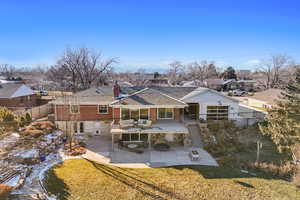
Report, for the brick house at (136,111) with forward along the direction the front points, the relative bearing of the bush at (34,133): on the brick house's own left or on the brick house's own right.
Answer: on the brick house's own left

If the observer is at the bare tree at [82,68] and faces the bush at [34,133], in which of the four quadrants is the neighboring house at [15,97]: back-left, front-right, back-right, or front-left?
front-right

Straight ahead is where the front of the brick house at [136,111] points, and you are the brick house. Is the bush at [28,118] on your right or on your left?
on your left

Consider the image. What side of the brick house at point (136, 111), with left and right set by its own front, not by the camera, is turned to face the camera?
back

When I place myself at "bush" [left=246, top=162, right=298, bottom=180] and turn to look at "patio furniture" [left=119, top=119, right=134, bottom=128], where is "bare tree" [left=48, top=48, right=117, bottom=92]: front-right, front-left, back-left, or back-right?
front-right

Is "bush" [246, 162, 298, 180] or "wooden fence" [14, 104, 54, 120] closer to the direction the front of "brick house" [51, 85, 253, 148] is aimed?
the wooden fence

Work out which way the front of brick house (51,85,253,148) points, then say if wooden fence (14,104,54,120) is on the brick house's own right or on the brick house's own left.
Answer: on the brick house's own left

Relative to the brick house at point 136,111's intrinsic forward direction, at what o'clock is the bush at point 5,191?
The bush is roughly at 7 o'clock from the brick house.

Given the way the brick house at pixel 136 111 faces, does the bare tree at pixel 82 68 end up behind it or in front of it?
in front
